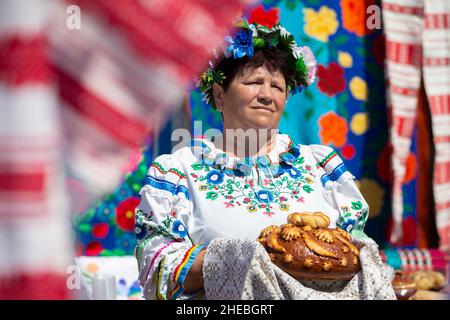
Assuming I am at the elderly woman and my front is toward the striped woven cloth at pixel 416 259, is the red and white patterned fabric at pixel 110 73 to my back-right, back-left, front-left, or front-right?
back-right

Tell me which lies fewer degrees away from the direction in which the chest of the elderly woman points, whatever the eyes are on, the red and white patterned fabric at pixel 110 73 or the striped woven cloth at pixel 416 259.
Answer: the red and white patterned fabric

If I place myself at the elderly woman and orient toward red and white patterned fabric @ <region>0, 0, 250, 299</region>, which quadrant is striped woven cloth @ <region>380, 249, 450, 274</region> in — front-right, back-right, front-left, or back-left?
back-left

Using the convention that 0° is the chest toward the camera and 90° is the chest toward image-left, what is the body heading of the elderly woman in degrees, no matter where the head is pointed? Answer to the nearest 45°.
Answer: approximately 315°

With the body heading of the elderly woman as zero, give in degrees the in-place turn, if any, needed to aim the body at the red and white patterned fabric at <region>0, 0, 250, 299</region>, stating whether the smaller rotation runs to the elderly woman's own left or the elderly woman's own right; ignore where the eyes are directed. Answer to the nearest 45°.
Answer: approximately 45° to the elderly woman's own right

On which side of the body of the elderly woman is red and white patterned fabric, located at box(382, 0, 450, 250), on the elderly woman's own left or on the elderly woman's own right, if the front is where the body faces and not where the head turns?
on the elderly woman's own left

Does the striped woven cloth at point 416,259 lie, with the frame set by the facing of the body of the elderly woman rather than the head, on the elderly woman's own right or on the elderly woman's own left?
on the elderly woman's own left

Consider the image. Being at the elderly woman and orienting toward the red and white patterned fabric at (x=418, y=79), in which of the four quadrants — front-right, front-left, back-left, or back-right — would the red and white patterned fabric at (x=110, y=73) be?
back-right
